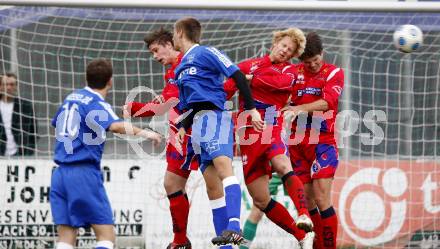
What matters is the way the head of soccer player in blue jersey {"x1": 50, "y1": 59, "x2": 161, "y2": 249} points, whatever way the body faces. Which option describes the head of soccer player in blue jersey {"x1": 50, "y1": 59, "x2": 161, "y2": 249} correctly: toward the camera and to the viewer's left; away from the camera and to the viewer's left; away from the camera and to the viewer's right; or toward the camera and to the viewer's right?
away from the camera and to the viewer's right

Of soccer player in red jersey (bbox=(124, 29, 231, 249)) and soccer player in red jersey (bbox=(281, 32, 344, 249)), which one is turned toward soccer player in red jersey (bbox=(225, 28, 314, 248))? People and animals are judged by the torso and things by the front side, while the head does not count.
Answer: soccer player in red jersey (bbox=(281, 32, 344, 249))

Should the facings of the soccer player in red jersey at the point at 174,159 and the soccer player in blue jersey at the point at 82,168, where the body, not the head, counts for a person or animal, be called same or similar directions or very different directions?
very different directions

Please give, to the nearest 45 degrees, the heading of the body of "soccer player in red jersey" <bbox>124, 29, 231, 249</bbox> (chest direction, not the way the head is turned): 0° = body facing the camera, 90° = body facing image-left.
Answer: approximately 45°

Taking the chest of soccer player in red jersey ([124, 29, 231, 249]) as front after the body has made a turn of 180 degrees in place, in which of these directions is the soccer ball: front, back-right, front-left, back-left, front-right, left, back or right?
front-right

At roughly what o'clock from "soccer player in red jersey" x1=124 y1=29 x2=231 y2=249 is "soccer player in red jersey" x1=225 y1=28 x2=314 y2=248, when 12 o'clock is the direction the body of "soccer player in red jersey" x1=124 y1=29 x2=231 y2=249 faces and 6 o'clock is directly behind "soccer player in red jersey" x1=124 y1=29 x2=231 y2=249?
"soccer player in red jersey" x1=225 y1=28 x2=314 y2=248 is roughly at 8 o'clock from "soccer player in red jersey" x1=124 y1=29 x2=231 y2=249.

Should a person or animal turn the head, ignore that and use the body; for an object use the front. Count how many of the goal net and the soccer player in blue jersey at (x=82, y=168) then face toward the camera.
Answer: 1

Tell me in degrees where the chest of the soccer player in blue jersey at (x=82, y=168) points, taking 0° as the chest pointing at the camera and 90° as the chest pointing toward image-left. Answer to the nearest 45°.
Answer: approximately 225°
